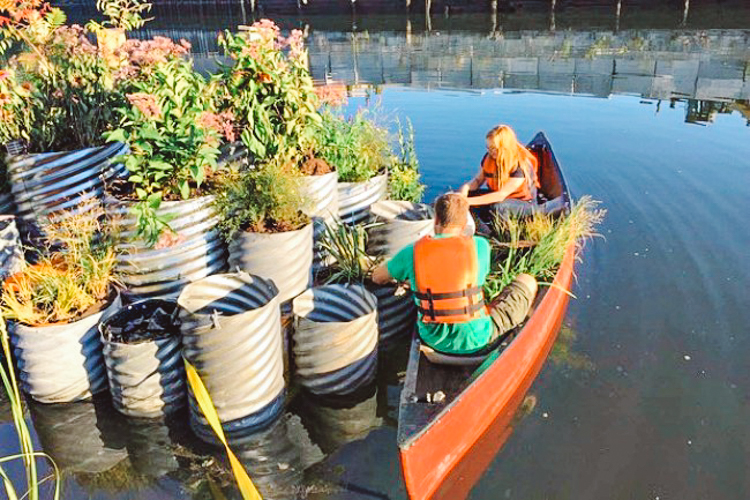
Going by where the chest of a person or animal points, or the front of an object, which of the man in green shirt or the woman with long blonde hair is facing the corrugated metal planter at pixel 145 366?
the woman with long blonde hair

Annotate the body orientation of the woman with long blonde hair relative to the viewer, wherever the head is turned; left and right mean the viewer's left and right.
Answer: facing the viewer and to the left of the viewer

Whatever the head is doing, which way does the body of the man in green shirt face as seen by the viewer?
away from the camera

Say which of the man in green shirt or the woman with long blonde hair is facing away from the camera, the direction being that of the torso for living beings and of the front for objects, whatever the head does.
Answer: the man in green shirt

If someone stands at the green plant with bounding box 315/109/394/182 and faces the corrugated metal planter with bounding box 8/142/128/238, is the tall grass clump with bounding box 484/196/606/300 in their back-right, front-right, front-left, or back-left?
back-left

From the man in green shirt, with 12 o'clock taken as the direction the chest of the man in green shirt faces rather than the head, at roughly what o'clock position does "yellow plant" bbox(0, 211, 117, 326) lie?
The yellow plant is roughly at 9 o'clock from the man in green shirt.

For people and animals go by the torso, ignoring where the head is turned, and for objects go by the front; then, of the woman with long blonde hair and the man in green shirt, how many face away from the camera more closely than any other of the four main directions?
1

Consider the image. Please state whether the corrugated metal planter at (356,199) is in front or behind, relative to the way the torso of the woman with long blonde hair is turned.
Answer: in front

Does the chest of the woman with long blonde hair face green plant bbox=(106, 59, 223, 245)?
yes

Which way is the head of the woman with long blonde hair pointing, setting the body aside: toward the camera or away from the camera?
toward the camera

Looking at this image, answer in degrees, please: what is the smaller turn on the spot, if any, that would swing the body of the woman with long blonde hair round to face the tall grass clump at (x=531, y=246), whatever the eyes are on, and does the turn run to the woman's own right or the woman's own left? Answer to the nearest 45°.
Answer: approximately 45° to the woman's own left

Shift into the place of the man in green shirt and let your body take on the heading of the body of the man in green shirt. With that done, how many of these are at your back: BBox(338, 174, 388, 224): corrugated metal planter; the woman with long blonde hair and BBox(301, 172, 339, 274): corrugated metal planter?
0

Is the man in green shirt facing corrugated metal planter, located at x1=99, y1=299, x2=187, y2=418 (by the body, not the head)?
no

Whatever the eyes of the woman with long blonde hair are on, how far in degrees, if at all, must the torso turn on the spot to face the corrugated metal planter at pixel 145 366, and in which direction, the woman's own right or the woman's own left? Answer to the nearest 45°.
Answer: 0° — they already face it

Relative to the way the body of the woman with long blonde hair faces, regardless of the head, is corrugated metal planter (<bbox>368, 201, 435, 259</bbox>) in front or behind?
in front

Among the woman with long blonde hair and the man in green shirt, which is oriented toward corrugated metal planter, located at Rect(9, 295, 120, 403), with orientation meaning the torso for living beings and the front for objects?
the woman with long blonde hair

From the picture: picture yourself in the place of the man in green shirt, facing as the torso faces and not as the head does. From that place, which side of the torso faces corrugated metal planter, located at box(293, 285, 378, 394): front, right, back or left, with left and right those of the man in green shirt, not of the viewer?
left
